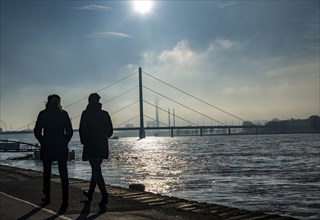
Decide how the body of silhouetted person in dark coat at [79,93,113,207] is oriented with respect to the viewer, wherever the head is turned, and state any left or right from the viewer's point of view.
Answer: facing away from the viewer and to the left of the viewer

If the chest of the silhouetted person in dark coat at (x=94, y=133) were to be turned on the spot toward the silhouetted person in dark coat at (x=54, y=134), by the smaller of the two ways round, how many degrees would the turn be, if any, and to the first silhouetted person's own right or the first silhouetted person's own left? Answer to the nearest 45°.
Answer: approximately 45° to the first silhouetted person's own left
